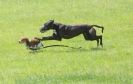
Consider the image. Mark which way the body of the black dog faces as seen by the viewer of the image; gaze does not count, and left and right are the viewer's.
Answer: facing to the left of the viewer
